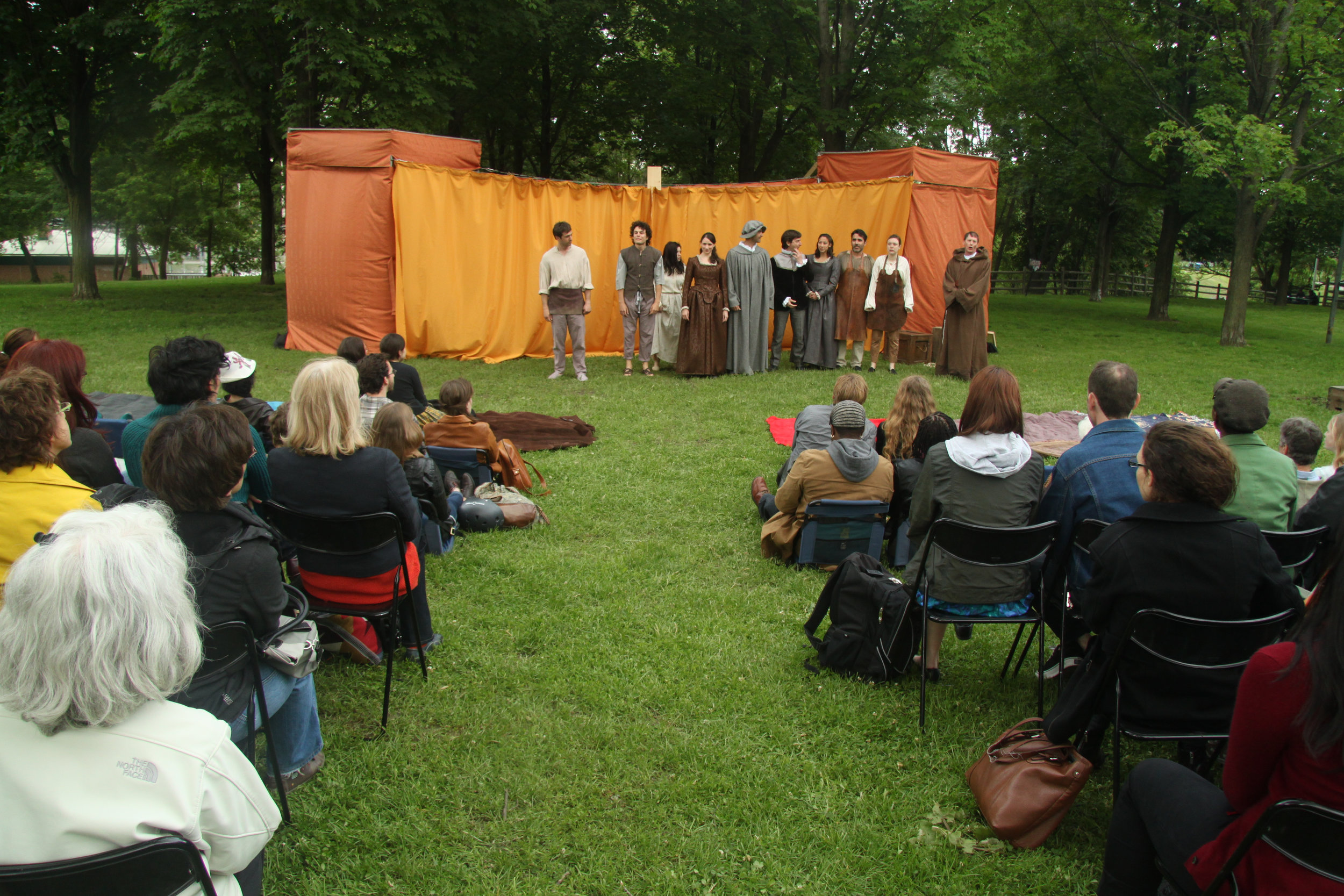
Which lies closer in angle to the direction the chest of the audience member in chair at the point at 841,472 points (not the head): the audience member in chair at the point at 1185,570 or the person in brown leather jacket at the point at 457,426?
the person in brown leather jacket

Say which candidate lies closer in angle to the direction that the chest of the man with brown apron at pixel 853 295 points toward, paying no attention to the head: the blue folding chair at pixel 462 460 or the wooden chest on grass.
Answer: the blue folding chair

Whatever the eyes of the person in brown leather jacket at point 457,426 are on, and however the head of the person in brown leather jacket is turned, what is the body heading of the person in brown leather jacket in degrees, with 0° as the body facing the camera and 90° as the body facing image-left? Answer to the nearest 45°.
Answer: approximately 180°

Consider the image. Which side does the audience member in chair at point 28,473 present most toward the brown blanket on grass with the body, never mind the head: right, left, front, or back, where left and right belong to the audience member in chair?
front

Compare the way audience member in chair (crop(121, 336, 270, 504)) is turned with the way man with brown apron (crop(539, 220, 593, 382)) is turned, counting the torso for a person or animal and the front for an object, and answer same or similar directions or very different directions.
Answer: very different directions

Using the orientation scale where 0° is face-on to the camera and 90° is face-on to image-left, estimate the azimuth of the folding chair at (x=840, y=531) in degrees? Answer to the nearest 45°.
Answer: approximately 180°

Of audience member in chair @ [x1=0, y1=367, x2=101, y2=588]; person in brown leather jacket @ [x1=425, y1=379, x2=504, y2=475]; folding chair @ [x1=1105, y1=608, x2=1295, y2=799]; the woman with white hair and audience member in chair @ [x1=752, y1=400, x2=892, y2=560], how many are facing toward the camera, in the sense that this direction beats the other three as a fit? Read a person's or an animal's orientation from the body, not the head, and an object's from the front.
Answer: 0

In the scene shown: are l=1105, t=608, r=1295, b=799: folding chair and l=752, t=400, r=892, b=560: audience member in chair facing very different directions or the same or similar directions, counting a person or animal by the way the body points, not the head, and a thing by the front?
same or similar directions

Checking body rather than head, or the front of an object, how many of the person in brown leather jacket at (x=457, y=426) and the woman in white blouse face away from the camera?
1

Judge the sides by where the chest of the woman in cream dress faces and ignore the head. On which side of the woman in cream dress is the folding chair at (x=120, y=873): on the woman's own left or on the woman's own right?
on the woman's own right

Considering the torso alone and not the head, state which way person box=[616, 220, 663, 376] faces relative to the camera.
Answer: toward the camera

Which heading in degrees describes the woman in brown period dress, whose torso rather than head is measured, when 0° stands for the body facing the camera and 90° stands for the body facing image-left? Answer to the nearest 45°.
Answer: approximately 0°

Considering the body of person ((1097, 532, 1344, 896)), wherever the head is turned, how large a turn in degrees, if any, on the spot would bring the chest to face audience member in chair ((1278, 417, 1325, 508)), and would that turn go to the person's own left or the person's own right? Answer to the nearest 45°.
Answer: approximately 45° to the person's own right

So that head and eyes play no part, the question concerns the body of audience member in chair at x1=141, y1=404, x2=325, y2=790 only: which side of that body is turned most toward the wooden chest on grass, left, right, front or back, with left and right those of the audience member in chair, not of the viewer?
front
